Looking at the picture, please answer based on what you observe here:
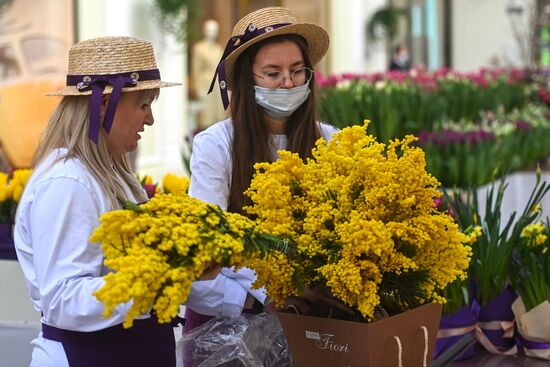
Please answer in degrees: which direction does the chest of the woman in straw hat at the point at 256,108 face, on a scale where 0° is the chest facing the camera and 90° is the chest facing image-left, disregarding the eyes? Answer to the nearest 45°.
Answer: approximately 315°

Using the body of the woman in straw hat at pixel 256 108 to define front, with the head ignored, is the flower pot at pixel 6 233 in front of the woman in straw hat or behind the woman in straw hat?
behind

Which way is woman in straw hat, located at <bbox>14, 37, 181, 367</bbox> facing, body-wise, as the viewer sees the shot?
to the viewer's right

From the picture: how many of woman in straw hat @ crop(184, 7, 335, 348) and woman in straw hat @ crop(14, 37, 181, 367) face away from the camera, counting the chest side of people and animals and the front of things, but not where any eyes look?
0

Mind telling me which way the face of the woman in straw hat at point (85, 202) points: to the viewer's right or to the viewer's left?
to the viewer's right
